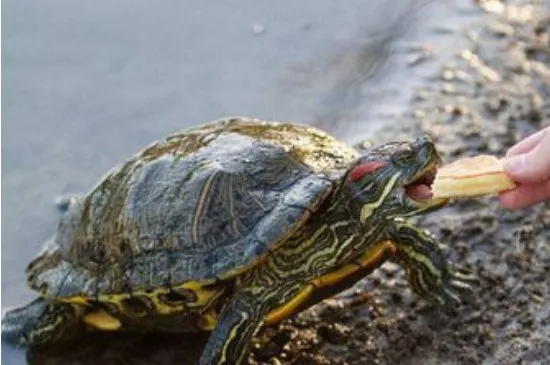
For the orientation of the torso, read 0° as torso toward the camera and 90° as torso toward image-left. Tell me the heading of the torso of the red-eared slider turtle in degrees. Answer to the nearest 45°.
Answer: approximately 315°
